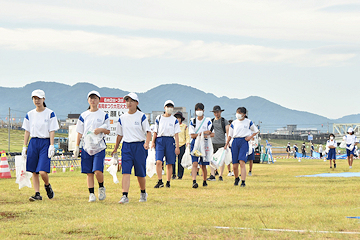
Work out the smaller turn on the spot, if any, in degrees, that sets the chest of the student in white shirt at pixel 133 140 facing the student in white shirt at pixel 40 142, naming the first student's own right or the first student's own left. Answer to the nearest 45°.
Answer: approximately 45° to the first student's own right

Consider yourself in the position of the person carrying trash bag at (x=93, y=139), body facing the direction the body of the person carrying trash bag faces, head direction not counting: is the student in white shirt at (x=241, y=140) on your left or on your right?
on your left

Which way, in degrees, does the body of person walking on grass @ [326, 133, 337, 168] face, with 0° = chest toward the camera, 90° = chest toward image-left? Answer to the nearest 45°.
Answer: approximately 0°

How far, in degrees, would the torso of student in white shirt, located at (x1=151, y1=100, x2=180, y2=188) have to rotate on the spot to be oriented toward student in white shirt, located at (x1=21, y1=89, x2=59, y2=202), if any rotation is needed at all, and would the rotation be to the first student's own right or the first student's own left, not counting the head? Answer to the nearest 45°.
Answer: approximately 45° to the first student's own right

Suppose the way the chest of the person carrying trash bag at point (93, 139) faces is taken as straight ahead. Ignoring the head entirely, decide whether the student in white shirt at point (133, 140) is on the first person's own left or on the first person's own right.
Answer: on the first person's own left

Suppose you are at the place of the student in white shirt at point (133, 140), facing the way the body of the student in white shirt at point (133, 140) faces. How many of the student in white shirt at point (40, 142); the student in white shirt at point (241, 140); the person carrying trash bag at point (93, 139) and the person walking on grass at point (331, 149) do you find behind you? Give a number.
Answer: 2

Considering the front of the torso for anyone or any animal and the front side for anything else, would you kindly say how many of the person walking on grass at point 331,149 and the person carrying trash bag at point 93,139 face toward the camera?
2
